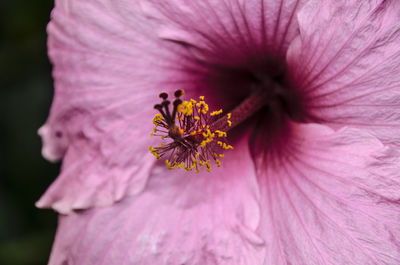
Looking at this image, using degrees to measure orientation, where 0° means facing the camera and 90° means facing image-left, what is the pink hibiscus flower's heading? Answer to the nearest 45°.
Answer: approximately 45°
